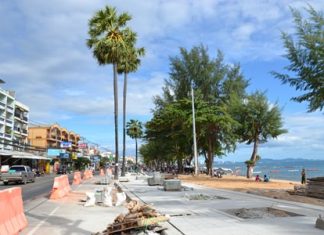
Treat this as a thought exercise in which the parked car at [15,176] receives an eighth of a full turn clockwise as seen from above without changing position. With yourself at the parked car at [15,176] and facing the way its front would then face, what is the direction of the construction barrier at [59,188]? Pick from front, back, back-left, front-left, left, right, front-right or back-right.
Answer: right

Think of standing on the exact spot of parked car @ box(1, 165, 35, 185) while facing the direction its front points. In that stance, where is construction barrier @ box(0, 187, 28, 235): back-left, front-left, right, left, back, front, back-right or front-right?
back
